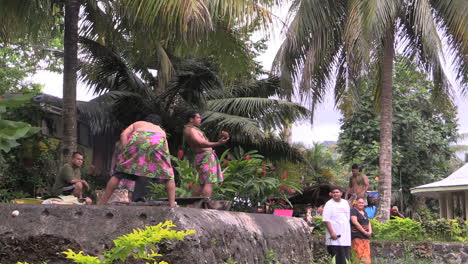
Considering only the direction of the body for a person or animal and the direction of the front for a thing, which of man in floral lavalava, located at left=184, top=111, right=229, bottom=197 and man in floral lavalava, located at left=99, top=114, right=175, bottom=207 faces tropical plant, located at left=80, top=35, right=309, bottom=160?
man in floral lavalava, located at left=99, top=114, right=175, bottom=207

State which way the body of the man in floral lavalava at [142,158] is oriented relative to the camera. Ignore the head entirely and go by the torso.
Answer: away from the camera

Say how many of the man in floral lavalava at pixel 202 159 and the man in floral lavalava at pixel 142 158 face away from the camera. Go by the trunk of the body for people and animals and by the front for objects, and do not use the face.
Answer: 1

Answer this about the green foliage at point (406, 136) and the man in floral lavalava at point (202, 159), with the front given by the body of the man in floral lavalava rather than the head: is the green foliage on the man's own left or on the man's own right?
on the man's own left
